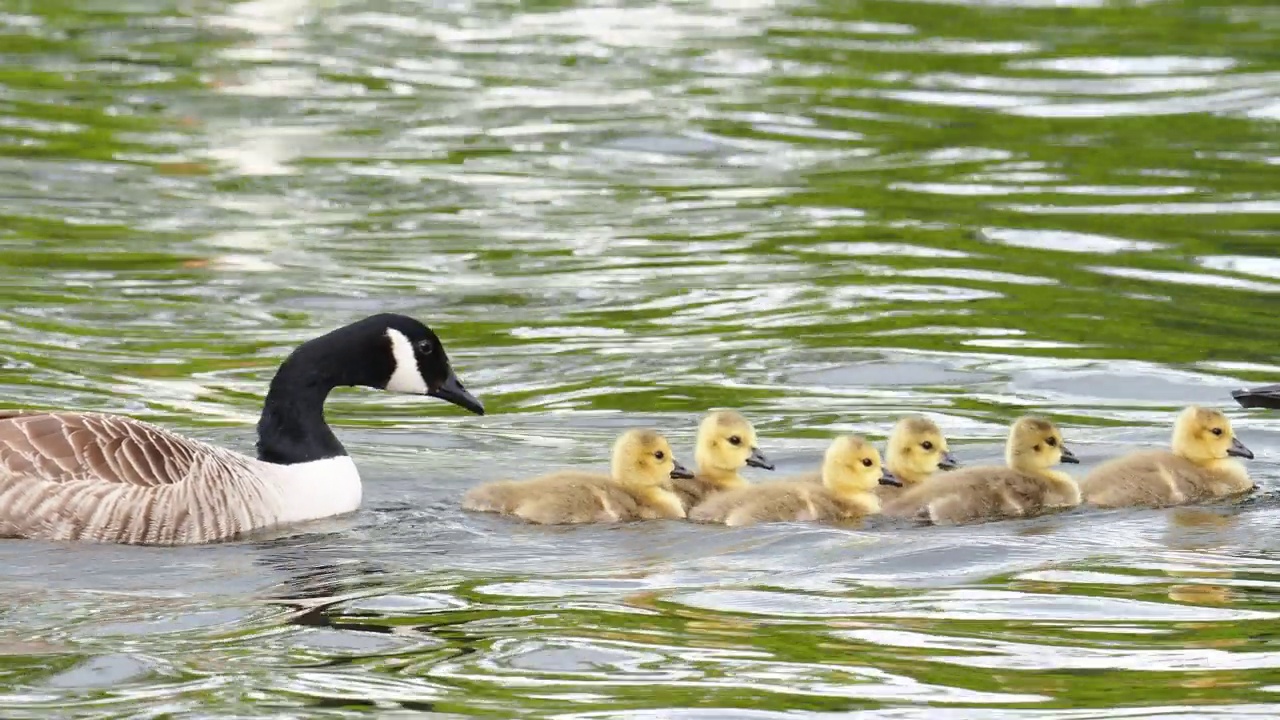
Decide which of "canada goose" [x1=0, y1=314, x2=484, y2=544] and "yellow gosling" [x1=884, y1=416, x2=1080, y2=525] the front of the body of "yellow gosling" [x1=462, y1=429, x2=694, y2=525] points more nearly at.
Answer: the yellow gosling

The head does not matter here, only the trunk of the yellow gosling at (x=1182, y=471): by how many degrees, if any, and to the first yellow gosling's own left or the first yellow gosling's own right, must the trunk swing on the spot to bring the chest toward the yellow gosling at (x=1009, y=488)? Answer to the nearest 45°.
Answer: approximately 135° to the first yellow gosling's own right

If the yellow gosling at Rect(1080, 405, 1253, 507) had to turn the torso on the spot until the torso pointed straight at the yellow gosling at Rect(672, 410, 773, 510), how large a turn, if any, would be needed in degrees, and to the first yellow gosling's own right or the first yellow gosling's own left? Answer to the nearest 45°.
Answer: approximately 180°

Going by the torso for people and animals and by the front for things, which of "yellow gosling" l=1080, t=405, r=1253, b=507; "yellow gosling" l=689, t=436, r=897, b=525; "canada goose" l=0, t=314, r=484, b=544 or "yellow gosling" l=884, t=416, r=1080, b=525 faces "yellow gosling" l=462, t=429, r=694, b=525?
the canada goose

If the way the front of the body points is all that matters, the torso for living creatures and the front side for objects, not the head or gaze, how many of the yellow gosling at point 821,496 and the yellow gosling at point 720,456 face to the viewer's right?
2

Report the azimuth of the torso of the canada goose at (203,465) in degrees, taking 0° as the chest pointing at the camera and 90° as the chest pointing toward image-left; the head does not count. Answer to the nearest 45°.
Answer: approximately 270°

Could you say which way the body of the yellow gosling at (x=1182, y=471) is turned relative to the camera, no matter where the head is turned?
to the viewer's right

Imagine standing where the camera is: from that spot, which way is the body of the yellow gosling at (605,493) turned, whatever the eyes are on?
to the viewer's right

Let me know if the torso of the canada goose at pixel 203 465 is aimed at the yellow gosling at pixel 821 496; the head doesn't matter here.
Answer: yes

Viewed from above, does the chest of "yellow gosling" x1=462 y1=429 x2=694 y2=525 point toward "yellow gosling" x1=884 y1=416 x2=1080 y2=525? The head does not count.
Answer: yes

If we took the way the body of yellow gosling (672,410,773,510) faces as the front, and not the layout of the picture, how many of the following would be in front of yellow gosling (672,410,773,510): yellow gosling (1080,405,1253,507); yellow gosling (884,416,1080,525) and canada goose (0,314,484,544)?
2

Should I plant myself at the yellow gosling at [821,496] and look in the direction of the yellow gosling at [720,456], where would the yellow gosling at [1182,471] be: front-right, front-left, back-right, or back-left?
back-right

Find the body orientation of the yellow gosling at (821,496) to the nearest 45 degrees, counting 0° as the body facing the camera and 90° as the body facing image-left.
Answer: approximately 270°

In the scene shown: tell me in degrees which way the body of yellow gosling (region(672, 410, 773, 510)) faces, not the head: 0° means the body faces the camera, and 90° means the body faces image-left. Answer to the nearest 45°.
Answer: approximately 270°

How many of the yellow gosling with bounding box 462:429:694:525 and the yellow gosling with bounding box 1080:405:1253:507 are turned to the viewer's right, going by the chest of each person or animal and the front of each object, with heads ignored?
2
